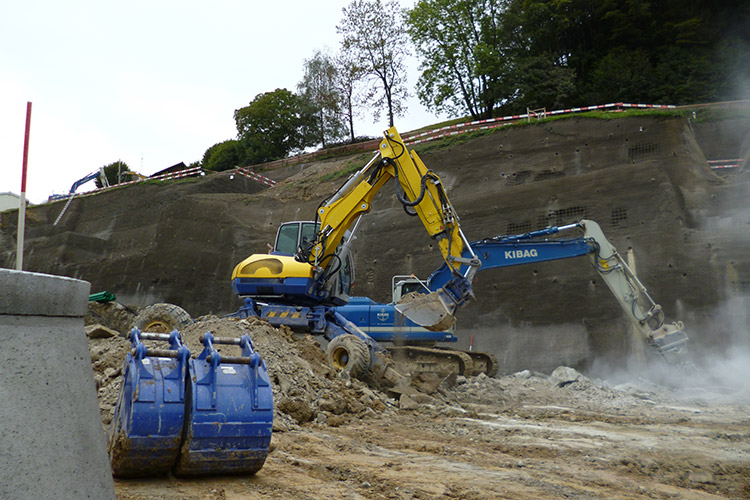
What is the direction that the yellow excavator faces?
to the viewer's right

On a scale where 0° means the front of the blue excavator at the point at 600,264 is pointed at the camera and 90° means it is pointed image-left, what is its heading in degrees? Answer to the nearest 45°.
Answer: approximately 270°

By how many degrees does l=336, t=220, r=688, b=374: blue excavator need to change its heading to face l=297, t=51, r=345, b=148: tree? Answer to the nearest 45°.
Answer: approximately 135° to its left

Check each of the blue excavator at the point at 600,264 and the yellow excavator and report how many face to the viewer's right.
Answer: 2

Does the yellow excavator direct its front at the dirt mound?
no

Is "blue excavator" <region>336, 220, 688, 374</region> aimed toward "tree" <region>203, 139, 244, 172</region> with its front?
no

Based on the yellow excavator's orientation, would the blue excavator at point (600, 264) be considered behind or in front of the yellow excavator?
in front

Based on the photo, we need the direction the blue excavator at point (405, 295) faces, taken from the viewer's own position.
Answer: facing to the right of the viewer

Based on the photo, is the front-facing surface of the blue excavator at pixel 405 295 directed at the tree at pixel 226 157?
no

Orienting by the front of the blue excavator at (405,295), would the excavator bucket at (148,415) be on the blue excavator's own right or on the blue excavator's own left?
on the blue excavator's own right

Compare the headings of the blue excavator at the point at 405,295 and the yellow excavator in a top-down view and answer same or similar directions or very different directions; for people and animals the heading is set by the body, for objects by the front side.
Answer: same or similar directions

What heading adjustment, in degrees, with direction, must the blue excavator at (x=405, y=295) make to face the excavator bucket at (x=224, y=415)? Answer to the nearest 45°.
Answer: approximately 90° to its right

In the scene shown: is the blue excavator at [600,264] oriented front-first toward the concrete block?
no

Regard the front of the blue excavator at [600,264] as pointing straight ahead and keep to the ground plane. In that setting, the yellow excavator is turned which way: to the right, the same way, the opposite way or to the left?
the same way
